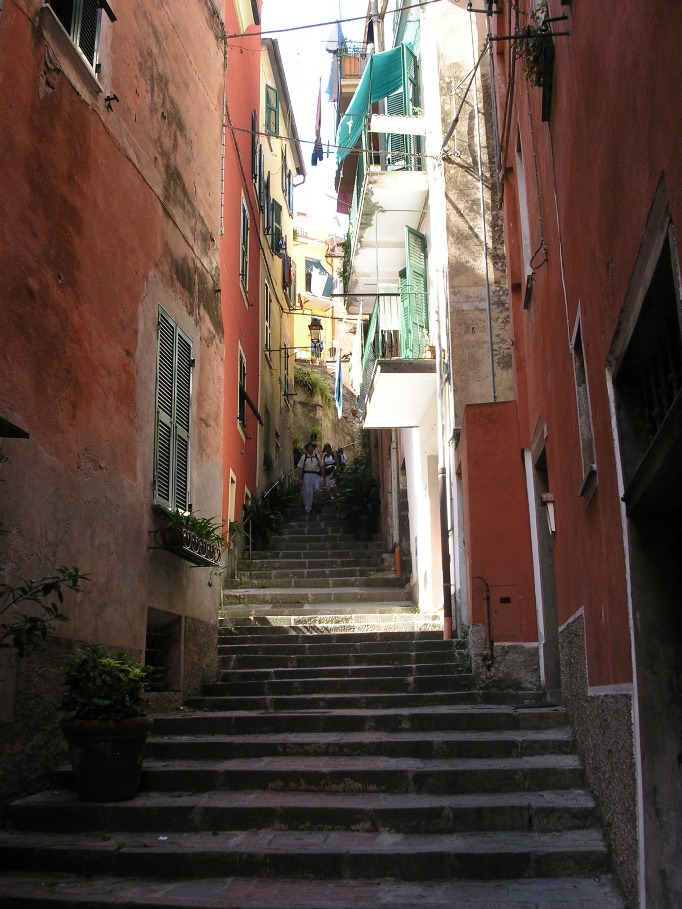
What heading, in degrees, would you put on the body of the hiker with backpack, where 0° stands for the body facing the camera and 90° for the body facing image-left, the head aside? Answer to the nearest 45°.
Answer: approximately 0°

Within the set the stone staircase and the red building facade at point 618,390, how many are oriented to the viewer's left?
1

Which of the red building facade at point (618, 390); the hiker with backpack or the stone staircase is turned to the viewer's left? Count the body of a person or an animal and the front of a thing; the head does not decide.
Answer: the red building facade

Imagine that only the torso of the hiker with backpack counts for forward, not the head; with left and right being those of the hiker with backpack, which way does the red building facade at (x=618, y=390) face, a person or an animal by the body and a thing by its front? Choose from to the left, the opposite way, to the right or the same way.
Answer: to the right

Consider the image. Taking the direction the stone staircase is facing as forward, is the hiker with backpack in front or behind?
behind

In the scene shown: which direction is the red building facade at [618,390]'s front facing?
to the viewer's left

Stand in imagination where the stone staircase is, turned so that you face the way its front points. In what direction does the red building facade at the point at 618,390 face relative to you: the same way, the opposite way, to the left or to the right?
to the right

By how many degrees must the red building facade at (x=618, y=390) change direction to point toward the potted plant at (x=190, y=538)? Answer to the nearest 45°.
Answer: approximately 45° to its right
